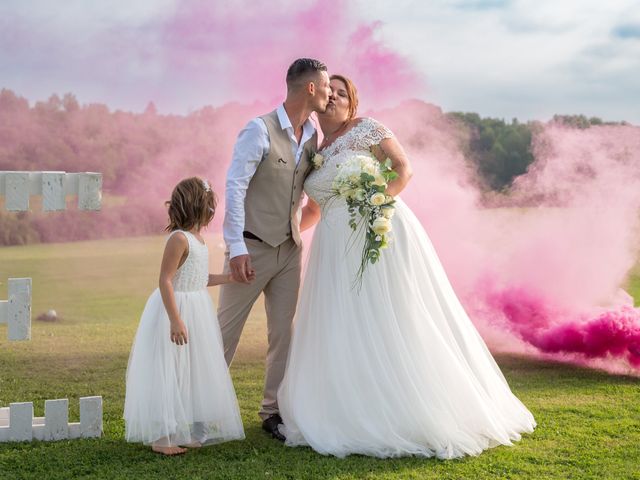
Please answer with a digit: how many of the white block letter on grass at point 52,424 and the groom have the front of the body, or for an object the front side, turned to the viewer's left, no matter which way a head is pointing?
0

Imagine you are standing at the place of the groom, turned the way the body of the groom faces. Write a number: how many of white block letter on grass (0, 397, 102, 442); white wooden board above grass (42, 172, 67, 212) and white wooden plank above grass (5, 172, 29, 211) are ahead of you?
0

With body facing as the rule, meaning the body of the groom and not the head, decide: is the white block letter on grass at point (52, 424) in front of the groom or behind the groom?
behind

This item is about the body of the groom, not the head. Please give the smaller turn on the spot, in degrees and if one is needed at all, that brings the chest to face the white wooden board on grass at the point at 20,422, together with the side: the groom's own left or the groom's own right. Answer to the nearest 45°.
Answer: approximately 135° to the groom's own right

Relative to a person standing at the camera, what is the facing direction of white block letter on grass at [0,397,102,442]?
facing the viewer

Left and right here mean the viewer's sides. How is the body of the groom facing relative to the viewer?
facing the viewer and to the right of the viewer

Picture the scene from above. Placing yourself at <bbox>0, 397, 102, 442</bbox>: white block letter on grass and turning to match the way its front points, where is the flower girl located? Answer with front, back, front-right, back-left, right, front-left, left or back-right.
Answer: front-left

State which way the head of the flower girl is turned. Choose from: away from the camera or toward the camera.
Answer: away from the camera
